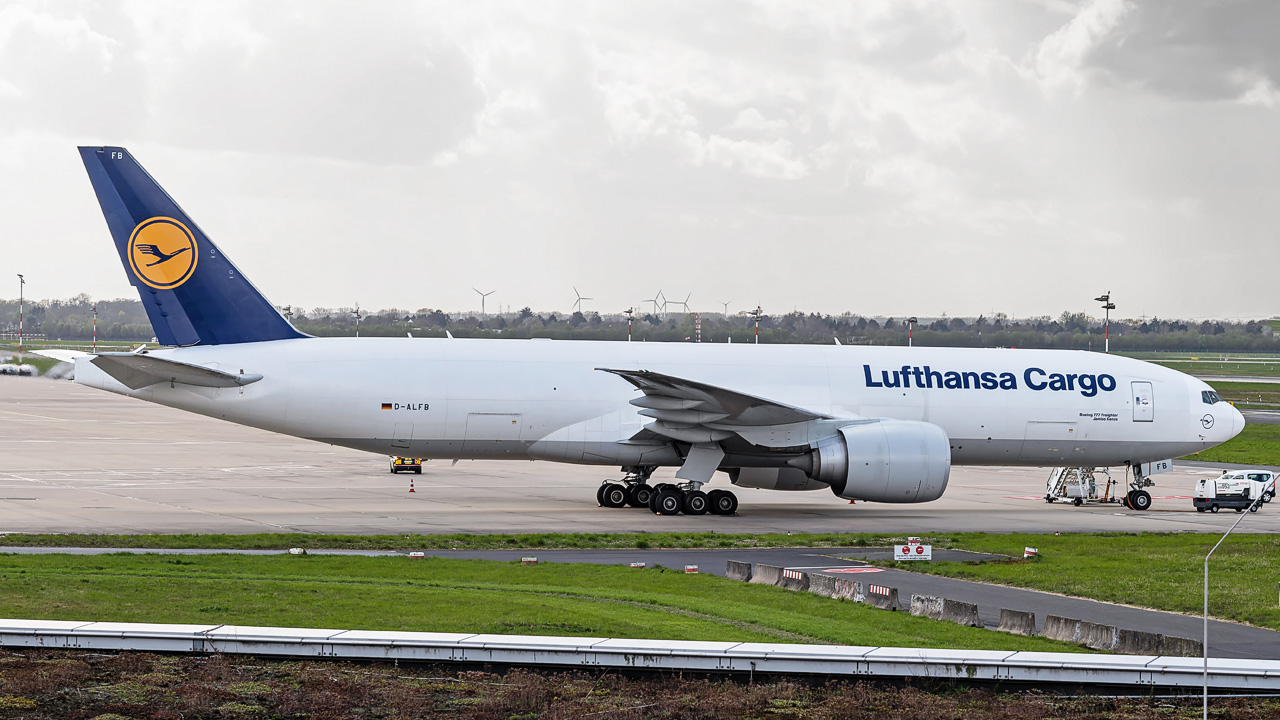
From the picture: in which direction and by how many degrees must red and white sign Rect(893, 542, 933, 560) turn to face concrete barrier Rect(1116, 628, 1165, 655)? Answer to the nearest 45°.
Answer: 0° — it already faces it

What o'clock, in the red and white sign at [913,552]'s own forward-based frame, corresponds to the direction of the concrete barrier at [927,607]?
The concrete barrier is roughly at 12 o'clock from the red and white sign.

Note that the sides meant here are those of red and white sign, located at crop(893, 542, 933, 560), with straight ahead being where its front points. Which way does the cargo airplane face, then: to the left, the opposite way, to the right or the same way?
to the left

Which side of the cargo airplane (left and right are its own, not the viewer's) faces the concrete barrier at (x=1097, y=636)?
right

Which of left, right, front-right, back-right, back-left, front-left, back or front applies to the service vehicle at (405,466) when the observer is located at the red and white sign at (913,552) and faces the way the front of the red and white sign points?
back-right

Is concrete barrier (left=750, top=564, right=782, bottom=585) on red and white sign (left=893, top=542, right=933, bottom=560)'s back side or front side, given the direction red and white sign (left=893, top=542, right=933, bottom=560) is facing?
on the front side

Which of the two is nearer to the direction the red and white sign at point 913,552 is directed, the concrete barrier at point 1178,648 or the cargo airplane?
the concrete barrier

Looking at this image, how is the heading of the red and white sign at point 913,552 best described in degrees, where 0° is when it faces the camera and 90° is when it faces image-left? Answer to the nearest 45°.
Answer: approximately 0°

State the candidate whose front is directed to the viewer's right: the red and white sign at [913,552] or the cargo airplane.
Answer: the cargo airplane

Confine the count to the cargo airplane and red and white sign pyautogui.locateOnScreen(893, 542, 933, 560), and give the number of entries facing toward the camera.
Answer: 1

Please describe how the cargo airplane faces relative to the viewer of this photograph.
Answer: facing to the right of the viewer

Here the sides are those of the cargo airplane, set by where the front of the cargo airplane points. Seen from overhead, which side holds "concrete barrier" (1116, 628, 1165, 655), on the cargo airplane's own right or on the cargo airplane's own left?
on the cargo airplane's own right

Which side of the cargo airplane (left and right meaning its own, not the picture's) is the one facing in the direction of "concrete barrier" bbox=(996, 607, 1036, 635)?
right

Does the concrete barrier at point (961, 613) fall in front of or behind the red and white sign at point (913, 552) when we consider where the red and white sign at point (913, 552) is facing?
in front

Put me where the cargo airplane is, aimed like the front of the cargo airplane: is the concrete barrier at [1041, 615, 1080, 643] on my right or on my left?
on my right
